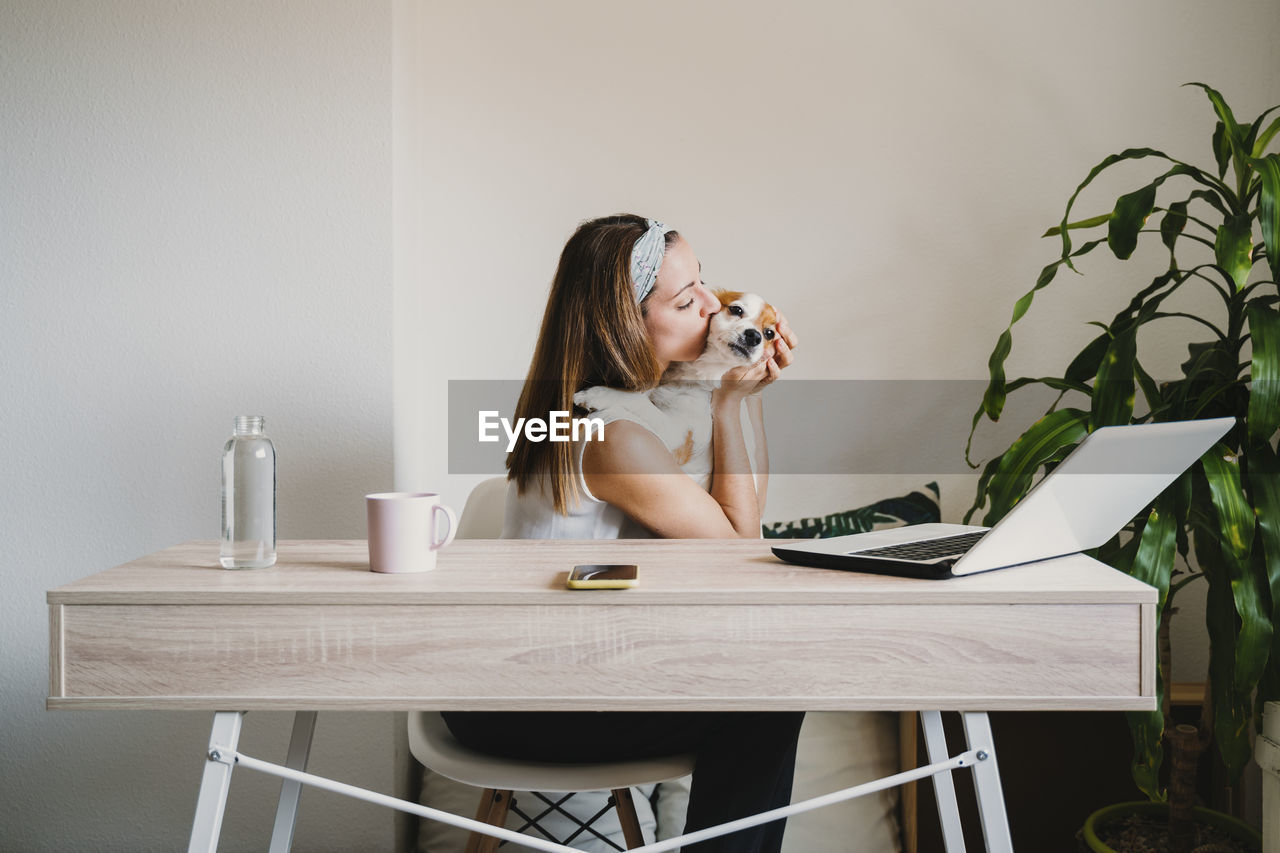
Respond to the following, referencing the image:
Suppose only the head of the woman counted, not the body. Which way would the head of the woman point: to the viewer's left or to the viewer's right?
to the viewer's right

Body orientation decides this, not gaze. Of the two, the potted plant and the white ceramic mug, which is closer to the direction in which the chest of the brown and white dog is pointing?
the white ceramic mug

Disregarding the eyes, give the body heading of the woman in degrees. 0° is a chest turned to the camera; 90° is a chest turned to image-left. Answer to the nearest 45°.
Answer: approximately 270°
